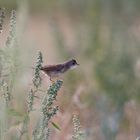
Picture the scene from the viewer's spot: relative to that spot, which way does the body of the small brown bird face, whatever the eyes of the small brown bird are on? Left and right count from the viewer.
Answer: facing to the right of the viewer
